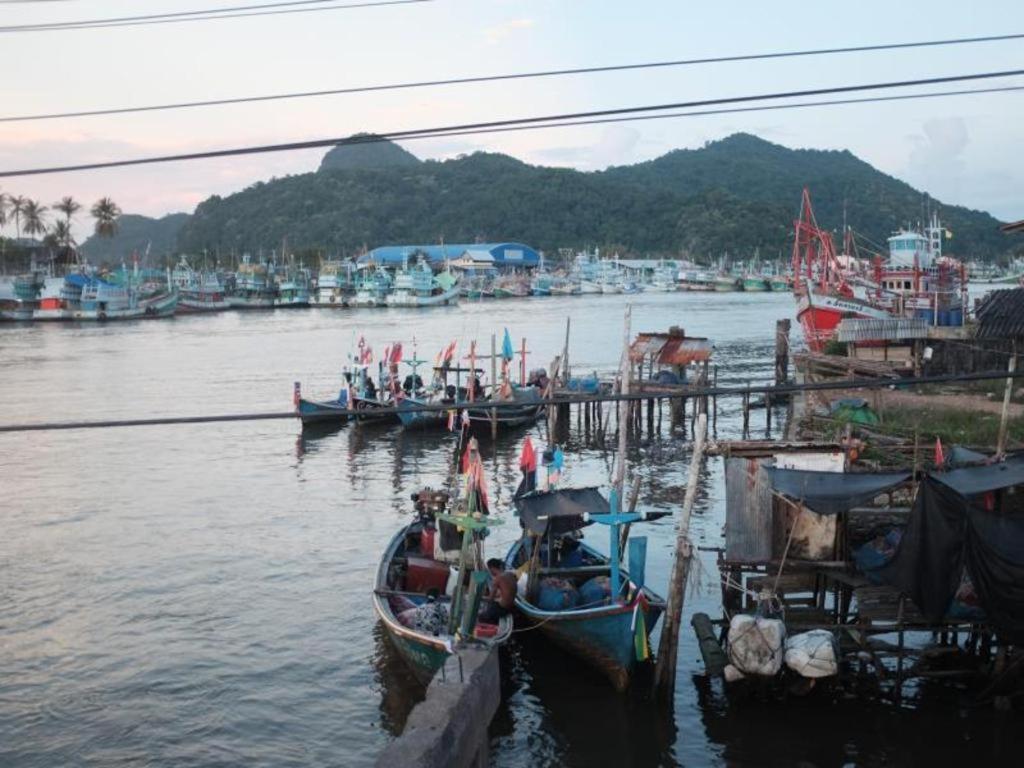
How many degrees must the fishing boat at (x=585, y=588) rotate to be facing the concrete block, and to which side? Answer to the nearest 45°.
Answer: approximately 45° to its right

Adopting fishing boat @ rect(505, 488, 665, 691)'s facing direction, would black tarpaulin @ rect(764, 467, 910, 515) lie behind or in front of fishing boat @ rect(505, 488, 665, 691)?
in front

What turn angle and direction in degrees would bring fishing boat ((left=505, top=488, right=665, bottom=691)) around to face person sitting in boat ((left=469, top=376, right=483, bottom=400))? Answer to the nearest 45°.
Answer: approximately 135° to its left

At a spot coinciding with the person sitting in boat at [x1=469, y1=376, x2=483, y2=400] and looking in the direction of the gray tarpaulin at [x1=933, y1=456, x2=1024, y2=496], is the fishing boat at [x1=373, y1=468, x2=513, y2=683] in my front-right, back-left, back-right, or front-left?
front-right

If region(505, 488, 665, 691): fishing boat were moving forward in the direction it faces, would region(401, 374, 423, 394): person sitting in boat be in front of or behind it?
behind

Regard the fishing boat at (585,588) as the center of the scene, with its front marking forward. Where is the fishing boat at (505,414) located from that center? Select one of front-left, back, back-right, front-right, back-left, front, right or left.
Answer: back-left

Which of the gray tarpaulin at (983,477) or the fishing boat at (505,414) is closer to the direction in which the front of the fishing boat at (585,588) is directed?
the gray tarpaulin

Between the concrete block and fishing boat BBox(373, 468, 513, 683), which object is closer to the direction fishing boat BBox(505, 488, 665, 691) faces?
the concrete block

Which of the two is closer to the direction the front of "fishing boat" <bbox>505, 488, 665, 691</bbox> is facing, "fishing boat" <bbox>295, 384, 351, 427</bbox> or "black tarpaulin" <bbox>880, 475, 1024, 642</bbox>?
the black tarpaulin

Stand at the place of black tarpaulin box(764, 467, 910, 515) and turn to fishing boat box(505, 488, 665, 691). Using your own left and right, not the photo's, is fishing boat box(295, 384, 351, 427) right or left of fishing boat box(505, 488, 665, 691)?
right

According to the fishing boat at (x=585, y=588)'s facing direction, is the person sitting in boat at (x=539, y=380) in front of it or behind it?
behind

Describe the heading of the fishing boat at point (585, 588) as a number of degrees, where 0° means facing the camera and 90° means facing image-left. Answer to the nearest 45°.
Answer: approximately 315°
